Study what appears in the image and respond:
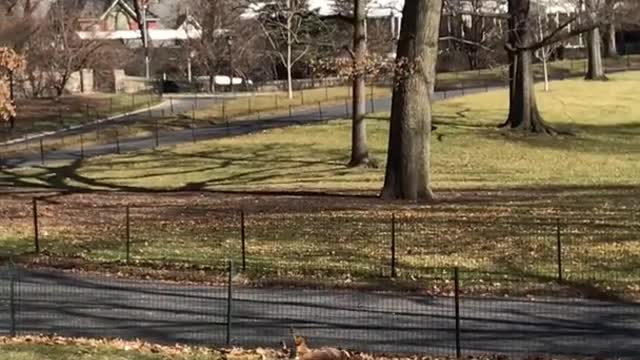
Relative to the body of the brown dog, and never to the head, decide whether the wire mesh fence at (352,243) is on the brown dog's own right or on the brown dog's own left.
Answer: on the brown dog's own right

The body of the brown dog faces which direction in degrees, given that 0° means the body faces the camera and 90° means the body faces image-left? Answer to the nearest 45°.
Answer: approximately 90°
